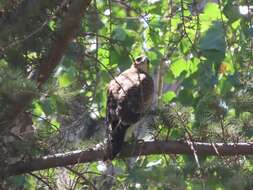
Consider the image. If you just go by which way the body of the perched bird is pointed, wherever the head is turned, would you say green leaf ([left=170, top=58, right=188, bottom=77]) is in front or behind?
in front

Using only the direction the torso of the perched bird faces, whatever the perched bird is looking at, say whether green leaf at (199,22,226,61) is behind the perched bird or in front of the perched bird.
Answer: in front

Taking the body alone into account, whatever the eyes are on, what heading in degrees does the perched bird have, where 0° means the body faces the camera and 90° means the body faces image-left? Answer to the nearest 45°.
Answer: approximately 225°

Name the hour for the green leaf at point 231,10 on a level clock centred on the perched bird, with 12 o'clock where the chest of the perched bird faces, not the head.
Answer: The green leaf is roughly at 1 o'clock from the perched bird.
